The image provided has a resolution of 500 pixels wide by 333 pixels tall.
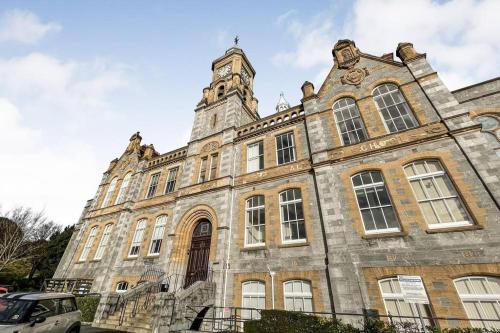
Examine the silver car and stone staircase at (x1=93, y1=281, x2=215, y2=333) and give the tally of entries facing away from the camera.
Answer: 0

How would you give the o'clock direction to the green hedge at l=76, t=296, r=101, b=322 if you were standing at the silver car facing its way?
The green hedge is roughly at 5 o'clock from the silver car.

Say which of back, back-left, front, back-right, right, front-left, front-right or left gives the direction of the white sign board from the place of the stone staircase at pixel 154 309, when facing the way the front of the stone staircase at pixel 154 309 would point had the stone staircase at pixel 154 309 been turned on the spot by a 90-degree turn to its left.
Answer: front

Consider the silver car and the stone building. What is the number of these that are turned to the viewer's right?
0

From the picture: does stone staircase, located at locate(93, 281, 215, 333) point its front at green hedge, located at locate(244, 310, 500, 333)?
no

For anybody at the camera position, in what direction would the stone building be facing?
facing the viewer and to the left of the viewer

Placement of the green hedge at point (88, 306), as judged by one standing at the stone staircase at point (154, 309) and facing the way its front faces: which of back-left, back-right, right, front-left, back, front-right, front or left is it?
right

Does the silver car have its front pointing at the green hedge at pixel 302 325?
no

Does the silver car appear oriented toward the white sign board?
no

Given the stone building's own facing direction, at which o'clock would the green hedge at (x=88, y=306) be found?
The green hedge is roughly at 2 o'clock from the stone building.

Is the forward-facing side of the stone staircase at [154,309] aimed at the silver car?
yes
